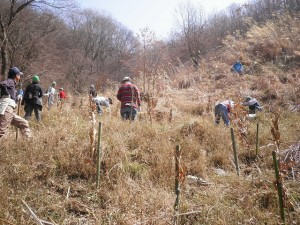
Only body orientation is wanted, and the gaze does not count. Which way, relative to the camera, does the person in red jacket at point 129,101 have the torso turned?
away from the camera

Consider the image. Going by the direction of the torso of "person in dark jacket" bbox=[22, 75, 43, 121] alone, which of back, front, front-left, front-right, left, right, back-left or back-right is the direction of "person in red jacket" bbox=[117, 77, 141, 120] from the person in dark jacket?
back-right

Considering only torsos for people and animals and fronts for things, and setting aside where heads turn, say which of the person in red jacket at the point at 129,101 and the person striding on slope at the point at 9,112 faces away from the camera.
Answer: the person in red jacket

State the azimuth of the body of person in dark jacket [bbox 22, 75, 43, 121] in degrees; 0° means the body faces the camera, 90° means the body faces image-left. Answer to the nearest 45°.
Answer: approximately 180°

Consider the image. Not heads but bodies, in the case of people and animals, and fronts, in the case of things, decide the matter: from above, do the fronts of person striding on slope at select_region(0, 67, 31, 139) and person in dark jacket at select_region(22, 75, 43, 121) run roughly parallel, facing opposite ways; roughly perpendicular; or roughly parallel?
roughly perpendicular

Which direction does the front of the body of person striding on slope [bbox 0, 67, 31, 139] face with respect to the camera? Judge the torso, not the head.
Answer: to the viewer's right

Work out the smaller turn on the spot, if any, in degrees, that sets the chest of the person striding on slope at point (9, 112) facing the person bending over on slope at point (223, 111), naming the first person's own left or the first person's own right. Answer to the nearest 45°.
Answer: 0° — they already face them

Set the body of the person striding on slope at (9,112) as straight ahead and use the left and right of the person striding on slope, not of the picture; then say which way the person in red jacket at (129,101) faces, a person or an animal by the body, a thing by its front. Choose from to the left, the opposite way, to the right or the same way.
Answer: to the left

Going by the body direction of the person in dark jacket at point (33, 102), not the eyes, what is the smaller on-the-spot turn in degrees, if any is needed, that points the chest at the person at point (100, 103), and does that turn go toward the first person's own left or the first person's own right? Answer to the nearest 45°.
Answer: approximately 45° to the first person's own right

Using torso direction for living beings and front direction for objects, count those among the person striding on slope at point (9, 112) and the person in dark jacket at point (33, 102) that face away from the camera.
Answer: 1
